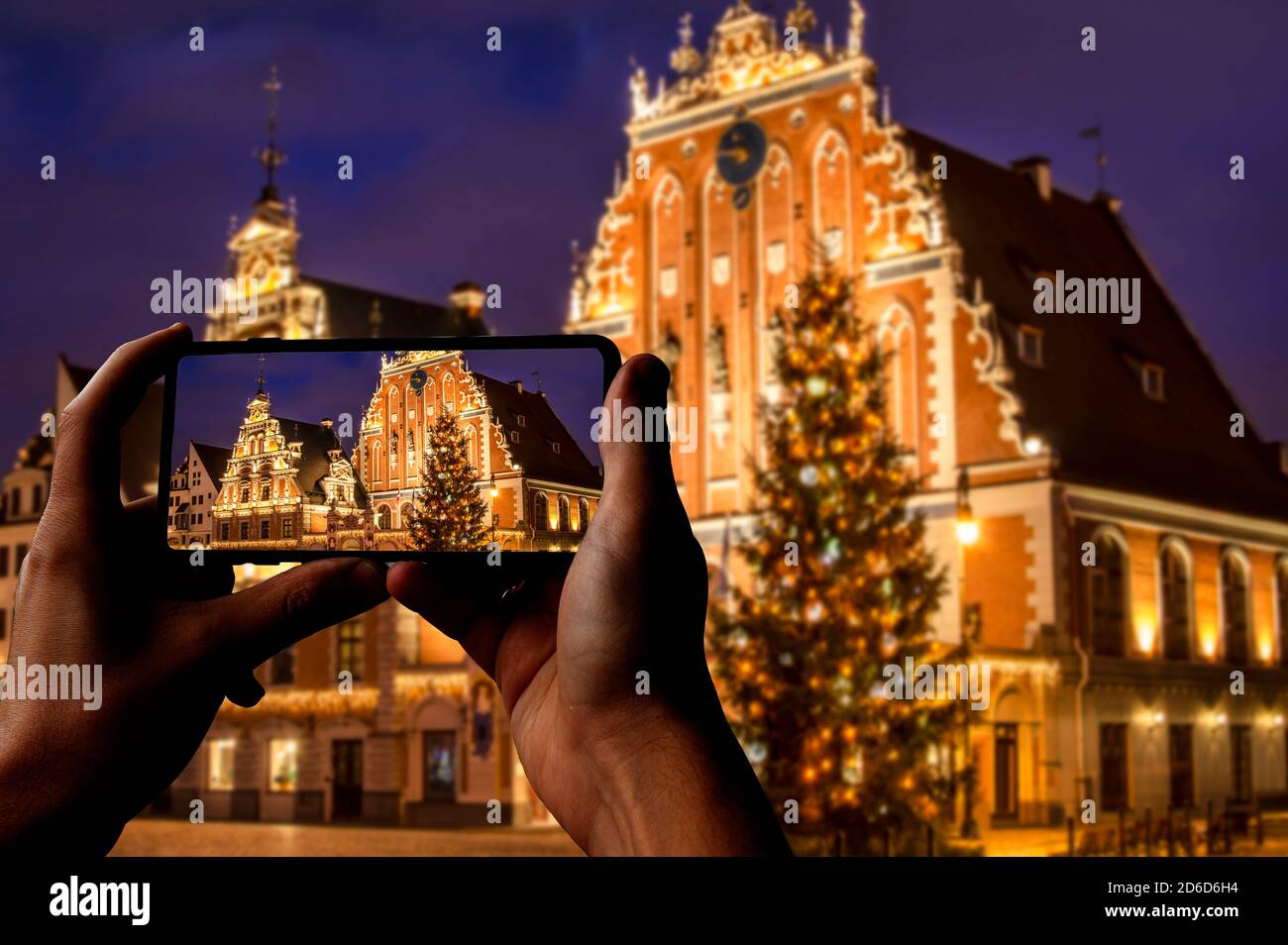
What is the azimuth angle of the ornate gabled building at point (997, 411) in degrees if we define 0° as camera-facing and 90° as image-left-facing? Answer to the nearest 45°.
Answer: approximately 45°

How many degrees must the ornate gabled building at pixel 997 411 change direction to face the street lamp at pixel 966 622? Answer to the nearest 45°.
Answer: approximately 45° to its left
